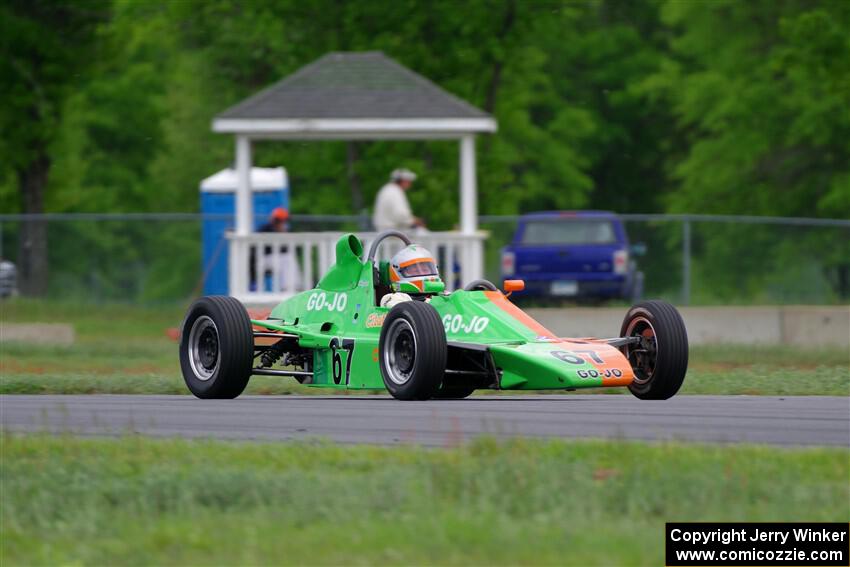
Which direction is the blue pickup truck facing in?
away from the camera

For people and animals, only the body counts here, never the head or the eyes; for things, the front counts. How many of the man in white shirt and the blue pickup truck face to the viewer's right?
1

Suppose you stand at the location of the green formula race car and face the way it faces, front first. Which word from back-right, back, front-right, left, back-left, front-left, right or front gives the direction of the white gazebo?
back-left

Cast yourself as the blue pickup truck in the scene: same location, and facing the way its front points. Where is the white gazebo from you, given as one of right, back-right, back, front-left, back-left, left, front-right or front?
back-left

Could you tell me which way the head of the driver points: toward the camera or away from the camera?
toward the camera

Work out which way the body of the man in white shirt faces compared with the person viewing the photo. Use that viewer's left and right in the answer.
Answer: facing to the right of the viewer

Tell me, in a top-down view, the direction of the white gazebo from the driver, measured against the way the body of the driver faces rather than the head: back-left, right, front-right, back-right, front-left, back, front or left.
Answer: back-left

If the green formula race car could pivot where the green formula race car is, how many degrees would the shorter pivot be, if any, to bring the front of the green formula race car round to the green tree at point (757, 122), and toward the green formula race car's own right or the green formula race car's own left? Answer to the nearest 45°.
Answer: approximately 135° to the green formula race car's own left

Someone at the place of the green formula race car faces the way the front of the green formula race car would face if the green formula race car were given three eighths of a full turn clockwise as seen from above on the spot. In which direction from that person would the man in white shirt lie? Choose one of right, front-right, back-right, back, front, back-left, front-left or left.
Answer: right

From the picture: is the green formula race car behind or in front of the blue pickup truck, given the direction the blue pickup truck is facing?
behind

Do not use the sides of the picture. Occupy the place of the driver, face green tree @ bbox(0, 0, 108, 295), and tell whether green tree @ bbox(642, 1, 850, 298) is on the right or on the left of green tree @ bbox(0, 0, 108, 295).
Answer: right

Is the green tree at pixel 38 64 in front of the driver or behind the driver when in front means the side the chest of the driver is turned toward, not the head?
behind

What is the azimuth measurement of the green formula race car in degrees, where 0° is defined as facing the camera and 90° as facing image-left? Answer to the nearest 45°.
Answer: approximately 315°
